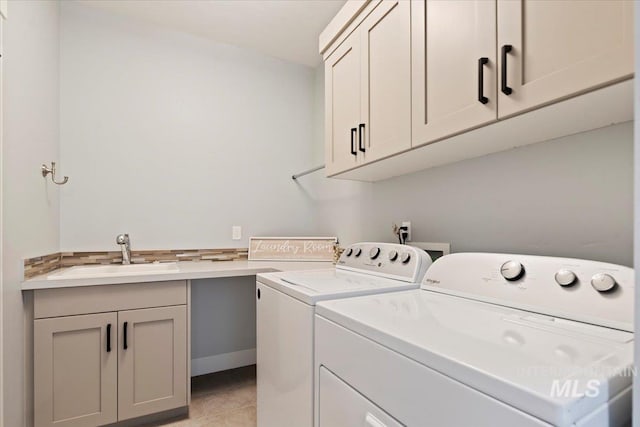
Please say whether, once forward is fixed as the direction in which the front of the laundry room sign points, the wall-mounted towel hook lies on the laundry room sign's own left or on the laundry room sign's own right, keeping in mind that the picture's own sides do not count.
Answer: on the laundry room sign's own right

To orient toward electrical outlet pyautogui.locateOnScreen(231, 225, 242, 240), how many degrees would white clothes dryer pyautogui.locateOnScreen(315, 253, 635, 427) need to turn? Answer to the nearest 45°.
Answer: approximately 90° to its right

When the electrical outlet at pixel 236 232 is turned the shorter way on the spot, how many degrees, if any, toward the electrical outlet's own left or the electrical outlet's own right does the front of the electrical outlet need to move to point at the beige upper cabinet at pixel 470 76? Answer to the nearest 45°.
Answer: approximately 45° to the electrical outlet's own left

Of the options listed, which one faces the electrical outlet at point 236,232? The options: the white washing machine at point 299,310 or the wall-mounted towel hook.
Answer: the wall-mounted towel hook

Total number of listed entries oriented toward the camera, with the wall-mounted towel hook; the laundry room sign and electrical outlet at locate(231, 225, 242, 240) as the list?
2

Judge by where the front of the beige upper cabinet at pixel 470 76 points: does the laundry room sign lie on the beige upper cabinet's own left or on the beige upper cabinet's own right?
on the beige upper cabinet's own right

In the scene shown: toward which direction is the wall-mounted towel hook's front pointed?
to the viewer's right

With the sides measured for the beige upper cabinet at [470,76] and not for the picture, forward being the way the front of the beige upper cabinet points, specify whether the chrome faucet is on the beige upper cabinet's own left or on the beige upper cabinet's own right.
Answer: on the beige upper cabinet's own right

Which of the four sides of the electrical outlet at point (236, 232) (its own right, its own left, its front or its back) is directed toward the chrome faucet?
right

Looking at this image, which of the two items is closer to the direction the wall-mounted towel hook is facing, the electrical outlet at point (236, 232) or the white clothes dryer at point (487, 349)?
the electrical outlet
